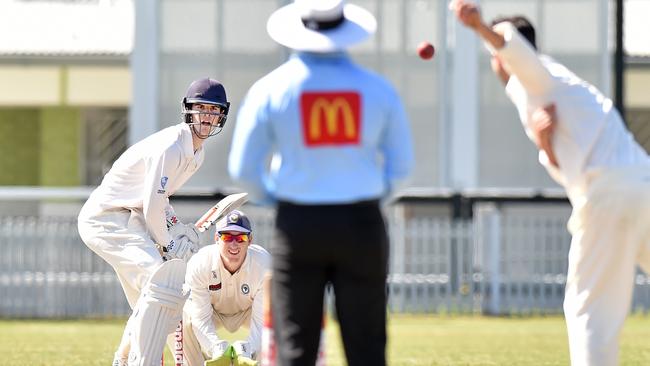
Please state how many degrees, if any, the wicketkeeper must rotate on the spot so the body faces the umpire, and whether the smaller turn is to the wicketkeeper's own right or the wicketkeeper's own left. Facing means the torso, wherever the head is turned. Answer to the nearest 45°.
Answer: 0° — they already face them

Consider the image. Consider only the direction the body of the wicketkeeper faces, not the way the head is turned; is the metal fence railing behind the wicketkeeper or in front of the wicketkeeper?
behind

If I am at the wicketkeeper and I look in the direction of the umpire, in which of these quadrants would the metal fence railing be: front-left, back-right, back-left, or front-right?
back-left

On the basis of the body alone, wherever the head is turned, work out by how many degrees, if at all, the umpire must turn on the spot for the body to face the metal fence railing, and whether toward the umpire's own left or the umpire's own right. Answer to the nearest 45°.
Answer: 0° — they already face it

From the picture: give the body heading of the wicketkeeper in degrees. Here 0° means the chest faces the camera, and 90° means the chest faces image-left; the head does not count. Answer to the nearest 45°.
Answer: approximately 0°

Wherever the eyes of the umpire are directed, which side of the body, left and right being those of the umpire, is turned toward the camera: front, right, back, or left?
back

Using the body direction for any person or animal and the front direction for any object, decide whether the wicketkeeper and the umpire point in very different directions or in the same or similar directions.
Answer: very different directions

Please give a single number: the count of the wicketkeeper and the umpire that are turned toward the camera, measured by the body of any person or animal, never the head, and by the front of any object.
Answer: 1
